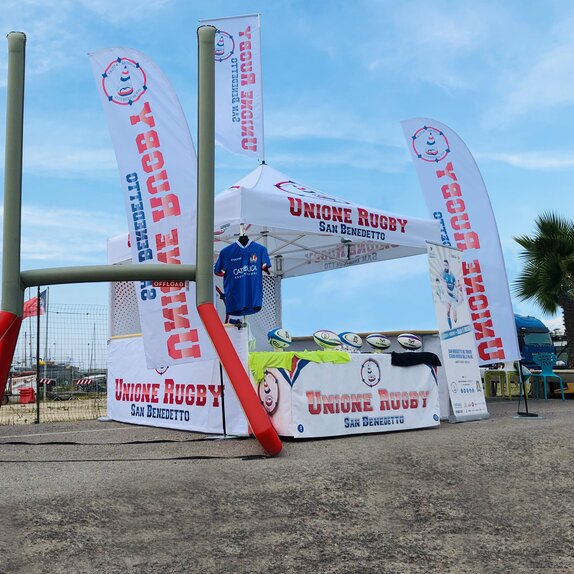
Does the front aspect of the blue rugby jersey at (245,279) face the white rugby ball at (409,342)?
no

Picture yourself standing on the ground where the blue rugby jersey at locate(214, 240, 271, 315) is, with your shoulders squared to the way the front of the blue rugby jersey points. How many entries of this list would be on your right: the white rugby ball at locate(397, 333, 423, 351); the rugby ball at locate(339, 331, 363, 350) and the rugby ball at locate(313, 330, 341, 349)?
0

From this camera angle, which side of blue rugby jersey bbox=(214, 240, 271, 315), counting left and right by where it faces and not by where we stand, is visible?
front

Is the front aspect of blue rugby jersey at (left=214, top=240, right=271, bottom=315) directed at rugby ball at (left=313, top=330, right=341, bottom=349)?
no

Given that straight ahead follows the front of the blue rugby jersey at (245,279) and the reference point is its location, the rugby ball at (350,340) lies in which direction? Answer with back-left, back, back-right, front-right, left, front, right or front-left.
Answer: left

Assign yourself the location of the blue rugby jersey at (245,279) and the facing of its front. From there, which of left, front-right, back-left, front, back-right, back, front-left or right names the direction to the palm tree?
back-left
